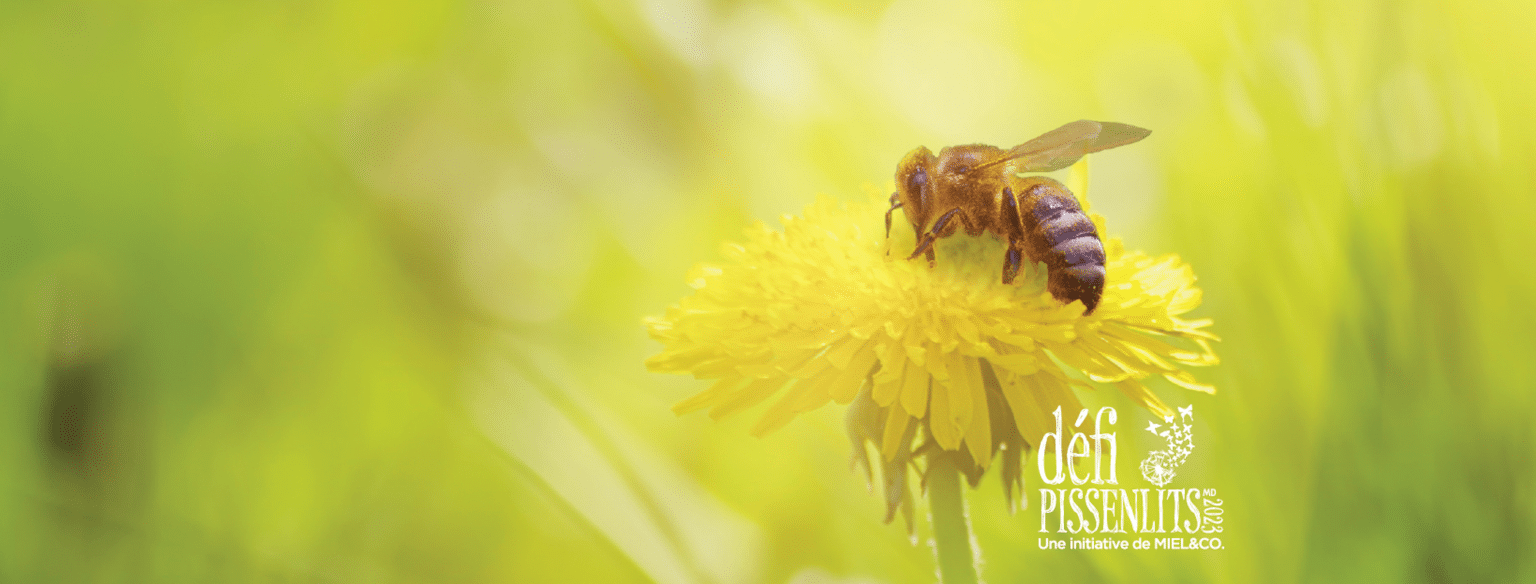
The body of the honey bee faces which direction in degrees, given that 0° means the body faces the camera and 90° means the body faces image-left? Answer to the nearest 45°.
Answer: approximately 90°
